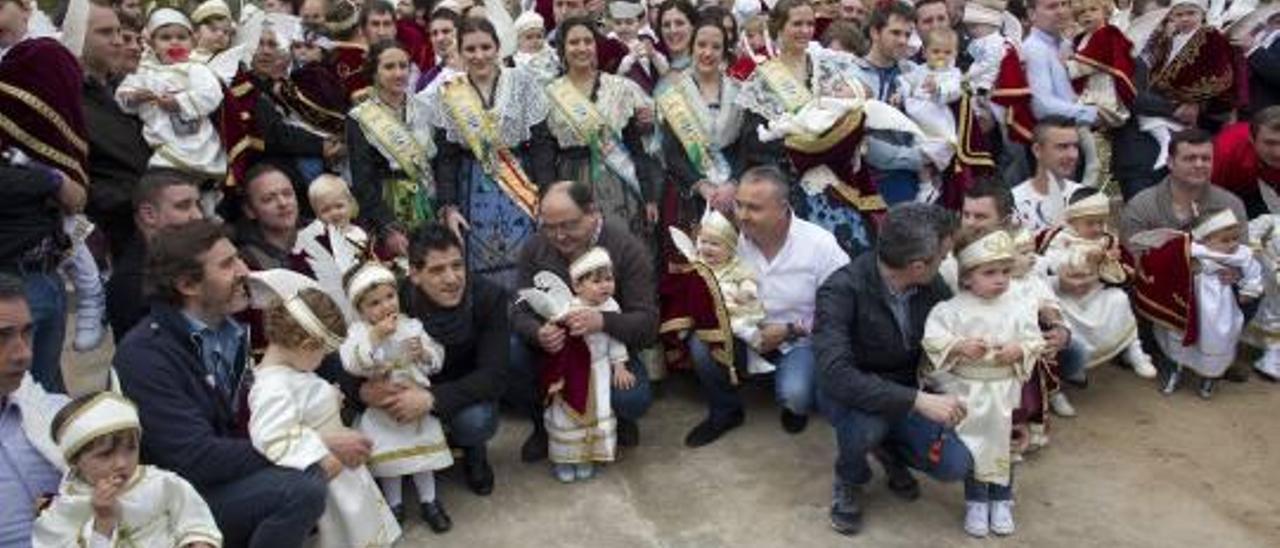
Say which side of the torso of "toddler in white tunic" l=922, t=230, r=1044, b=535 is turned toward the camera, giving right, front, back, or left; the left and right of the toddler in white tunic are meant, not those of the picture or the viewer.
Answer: front

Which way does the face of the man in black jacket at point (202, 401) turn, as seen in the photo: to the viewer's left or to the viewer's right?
to the viewer's right

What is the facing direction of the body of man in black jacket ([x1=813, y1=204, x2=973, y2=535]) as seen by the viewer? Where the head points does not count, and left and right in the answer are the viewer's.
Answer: facing the viewer and to the right of the viewer

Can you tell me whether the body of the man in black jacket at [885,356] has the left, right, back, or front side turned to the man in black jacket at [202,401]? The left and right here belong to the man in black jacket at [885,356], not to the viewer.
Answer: right

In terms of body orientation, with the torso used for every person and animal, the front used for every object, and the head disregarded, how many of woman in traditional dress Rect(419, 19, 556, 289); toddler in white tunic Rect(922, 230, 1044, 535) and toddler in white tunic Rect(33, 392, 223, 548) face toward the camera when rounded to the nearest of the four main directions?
3

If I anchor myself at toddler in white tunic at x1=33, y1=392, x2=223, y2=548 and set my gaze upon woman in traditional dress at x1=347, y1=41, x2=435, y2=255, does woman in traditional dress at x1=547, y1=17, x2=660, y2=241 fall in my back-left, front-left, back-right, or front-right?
front-right

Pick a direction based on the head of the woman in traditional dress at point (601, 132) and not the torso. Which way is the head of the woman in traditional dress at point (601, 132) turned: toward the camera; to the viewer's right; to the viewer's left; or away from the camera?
toward the camera

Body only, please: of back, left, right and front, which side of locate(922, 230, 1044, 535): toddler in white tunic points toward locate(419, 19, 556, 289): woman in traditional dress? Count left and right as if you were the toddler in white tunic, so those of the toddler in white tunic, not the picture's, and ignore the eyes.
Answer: right

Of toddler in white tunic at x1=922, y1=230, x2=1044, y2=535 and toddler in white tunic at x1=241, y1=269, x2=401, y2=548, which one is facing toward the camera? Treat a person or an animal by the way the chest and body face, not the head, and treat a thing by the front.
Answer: toddler in white tunic at x1=922, y1=230, x2=1044, y2=535

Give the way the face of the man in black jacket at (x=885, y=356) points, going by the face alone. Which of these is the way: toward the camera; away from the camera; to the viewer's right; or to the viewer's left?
to the viewer's right

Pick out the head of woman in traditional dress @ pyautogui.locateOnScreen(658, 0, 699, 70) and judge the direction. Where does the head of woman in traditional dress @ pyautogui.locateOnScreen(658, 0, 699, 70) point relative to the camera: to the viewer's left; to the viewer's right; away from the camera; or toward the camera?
toward the camera

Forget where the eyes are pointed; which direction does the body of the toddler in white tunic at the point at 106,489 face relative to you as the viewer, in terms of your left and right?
facing the viewer
